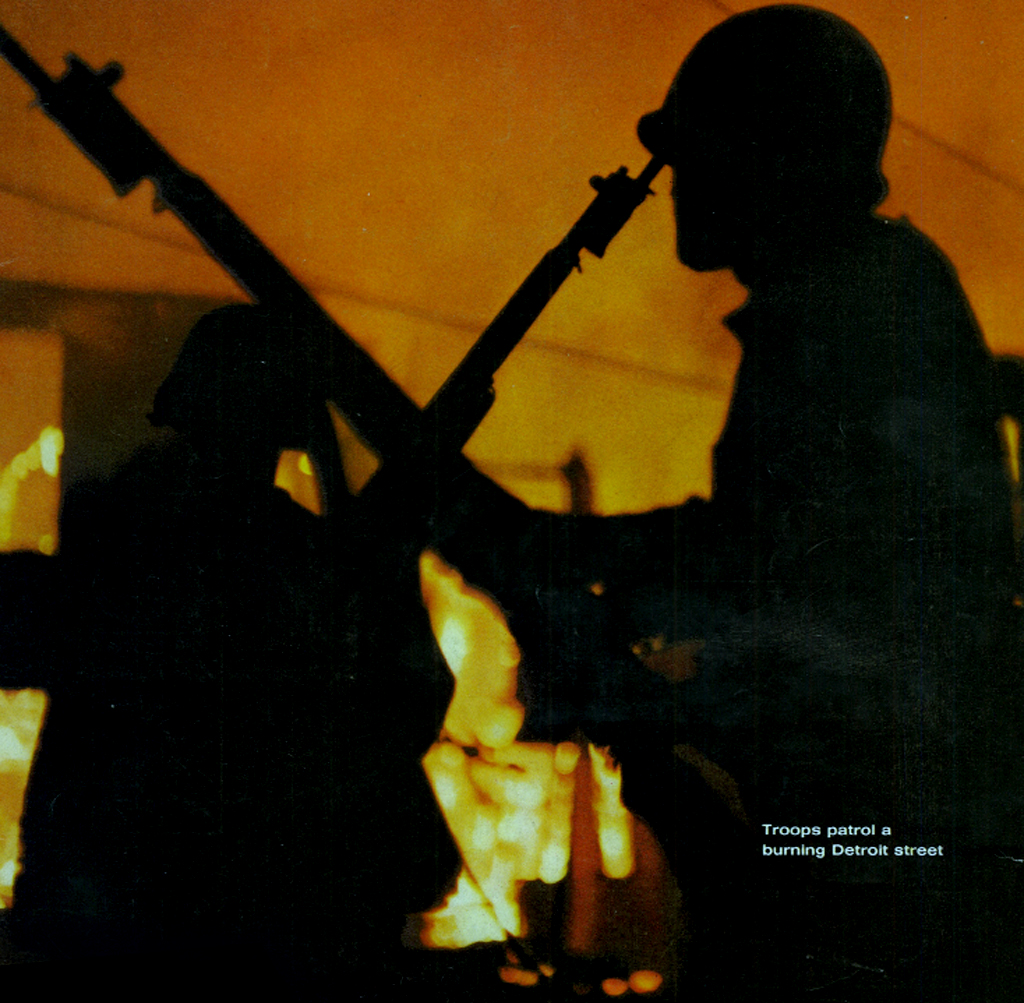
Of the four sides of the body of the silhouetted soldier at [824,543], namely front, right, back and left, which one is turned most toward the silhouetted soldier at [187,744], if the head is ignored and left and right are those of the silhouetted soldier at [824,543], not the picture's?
front

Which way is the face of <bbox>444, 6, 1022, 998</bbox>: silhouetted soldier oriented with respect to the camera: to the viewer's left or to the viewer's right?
to the viewer's left

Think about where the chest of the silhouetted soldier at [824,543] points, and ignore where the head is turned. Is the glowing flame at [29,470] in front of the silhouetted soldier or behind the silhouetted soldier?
in front

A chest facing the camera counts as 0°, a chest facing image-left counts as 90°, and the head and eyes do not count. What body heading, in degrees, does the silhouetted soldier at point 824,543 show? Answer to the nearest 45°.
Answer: approximately 90°
